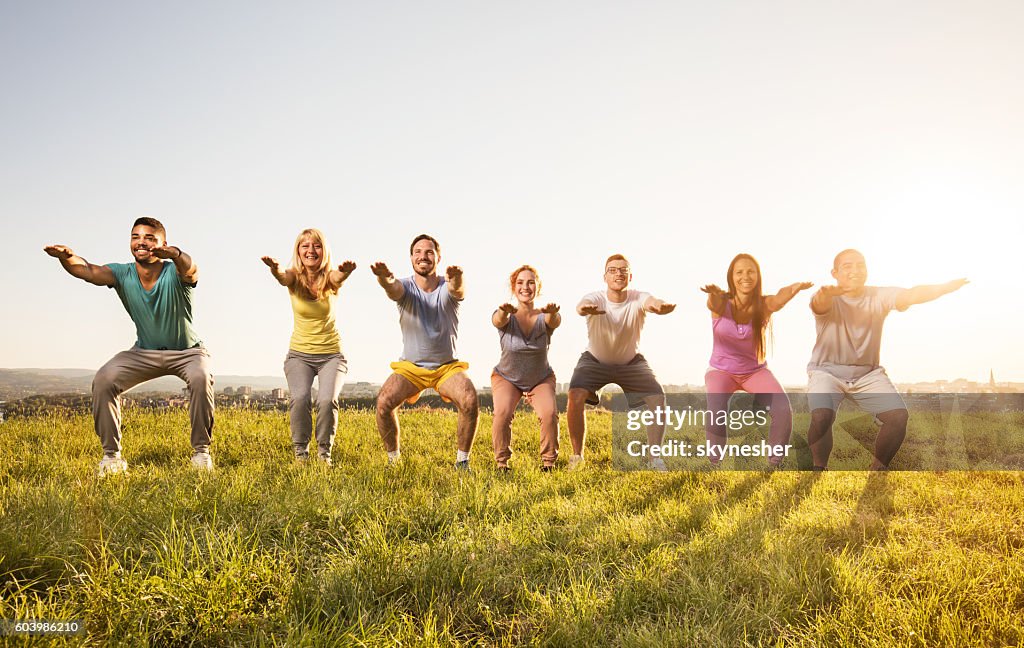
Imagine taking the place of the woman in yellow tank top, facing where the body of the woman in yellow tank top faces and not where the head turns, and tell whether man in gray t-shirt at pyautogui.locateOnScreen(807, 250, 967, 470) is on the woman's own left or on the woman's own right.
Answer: on the woman's own left

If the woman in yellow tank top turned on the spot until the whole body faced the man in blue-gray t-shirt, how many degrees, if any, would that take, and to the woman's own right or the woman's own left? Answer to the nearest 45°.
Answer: approximately 90° to the woman's own left

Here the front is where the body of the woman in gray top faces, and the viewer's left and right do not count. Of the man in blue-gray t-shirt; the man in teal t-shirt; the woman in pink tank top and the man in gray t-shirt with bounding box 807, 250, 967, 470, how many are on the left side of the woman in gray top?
2

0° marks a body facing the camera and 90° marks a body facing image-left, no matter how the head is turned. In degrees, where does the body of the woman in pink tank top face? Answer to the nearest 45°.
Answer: approximately 0°

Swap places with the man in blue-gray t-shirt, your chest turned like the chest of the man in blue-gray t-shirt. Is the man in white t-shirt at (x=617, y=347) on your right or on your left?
on your left

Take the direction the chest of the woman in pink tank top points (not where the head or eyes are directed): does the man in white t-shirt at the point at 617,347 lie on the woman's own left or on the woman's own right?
on the woman's own right

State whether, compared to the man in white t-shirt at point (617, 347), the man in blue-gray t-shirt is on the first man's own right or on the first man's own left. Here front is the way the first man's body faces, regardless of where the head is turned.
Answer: on the first man's own right
